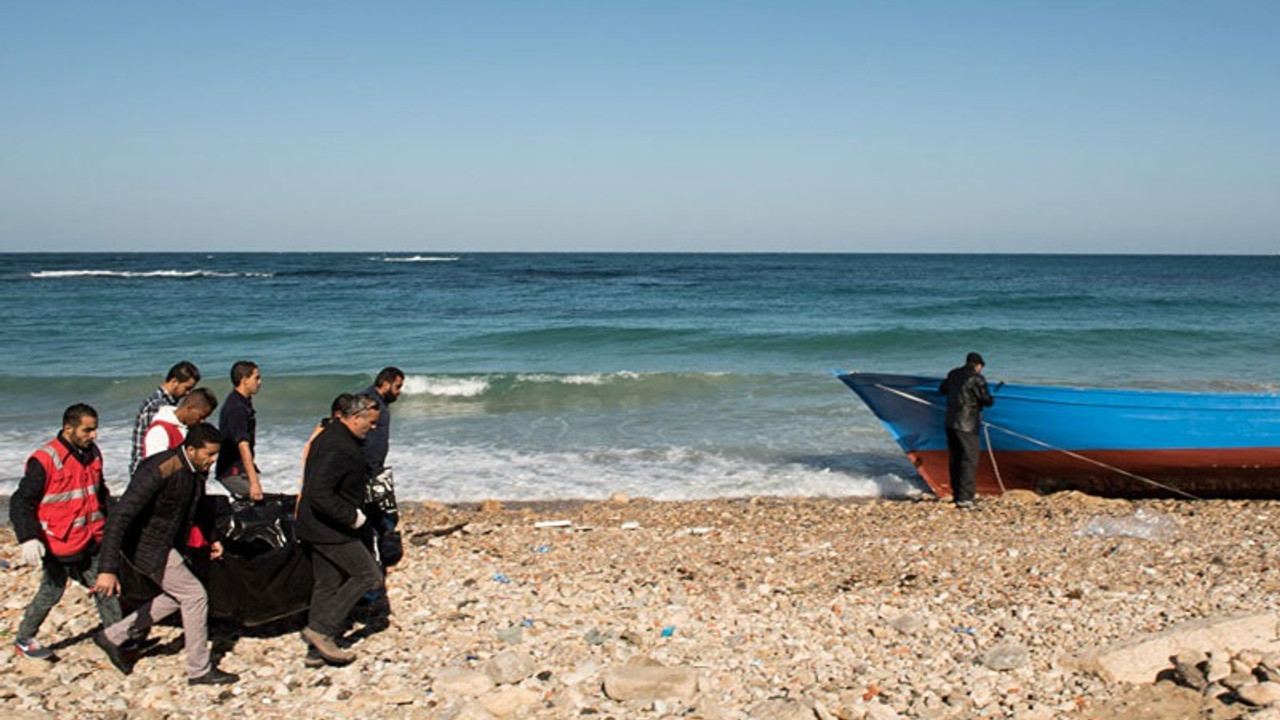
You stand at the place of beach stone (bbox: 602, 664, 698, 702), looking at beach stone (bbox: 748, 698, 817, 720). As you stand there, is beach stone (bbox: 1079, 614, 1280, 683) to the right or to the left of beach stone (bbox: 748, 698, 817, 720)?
left

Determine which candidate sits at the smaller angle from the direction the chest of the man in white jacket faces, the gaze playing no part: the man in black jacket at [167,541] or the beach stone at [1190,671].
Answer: the beach stone

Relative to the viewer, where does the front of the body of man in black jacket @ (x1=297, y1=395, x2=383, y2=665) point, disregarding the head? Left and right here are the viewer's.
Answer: facing to the right of the viewer

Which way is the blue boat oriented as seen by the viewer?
to the viewer's left

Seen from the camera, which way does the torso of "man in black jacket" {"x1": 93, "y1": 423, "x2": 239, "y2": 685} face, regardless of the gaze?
to the viewer's right

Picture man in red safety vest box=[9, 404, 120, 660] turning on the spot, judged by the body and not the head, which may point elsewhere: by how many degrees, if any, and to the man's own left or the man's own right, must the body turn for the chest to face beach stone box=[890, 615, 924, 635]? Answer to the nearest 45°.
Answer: approximately 45° to the man's own left
